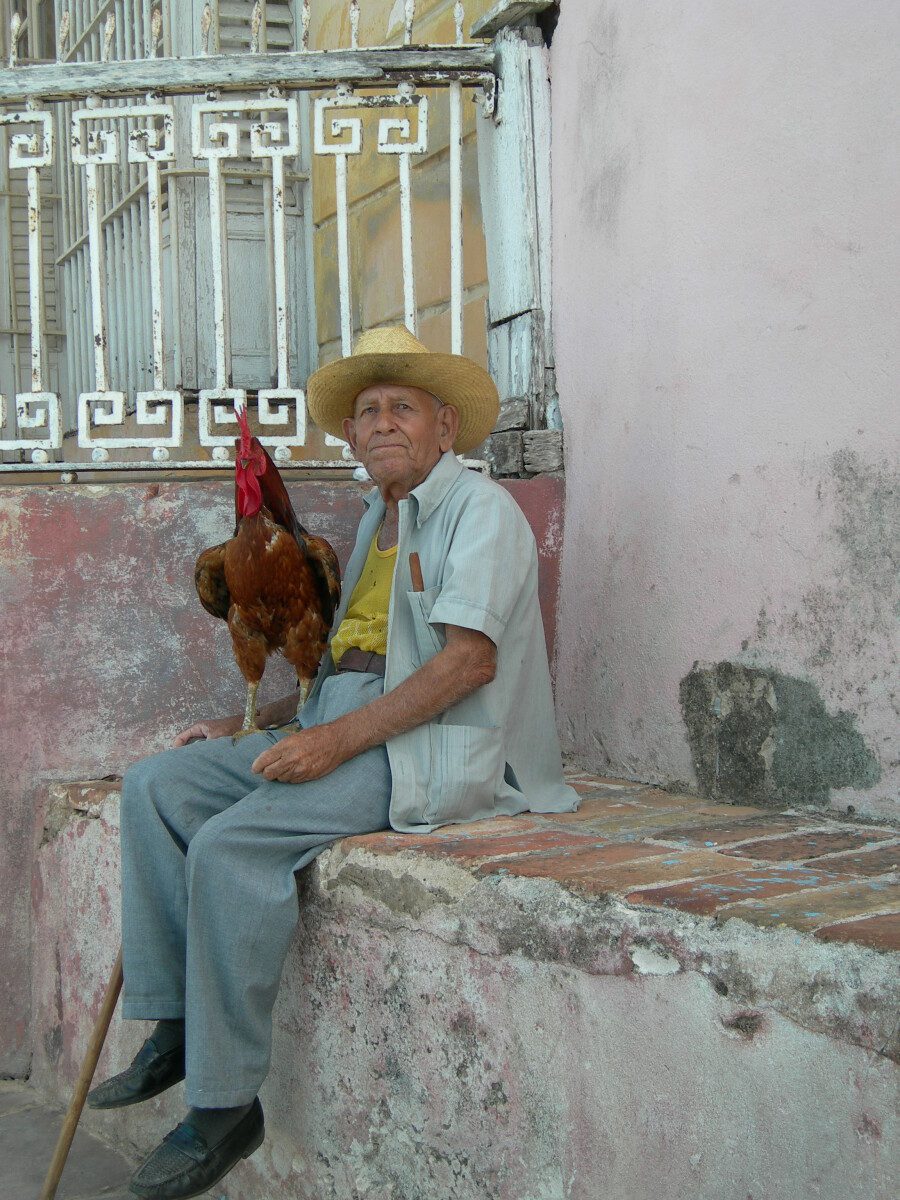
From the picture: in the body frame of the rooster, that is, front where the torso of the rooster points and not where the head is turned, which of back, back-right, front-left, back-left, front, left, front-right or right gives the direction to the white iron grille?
back

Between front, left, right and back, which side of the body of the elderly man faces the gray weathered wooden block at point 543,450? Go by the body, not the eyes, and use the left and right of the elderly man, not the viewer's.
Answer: back

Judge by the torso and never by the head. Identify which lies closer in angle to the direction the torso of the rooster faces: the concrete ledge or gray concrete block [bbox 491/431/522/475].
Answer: the concrete ledge

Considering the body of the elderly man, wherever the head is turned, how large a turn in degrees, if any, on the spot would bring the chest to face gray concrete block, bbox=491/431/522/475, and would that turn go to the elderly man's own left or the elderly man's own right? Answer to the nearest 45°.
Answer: approximately 180°

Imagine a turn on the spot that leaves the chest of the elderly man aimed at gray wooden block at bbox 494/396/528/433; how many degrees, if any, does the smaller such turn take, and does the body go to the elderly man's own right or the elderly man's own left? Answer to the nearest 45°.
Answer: approximately 180°
